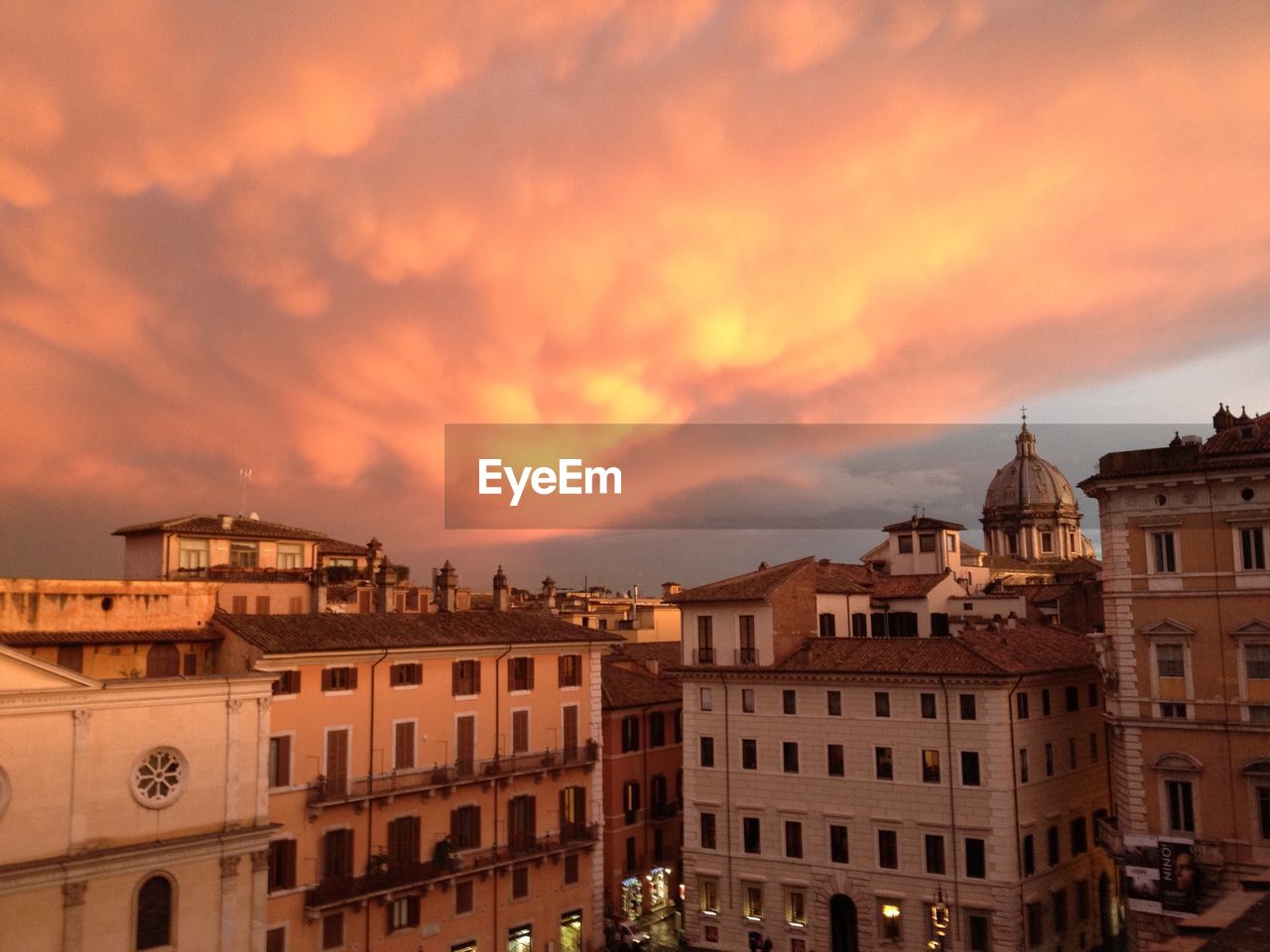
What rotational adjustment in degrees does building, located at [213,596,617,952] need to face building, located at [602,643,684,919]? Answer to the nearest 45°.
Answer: approximately 90° to its left

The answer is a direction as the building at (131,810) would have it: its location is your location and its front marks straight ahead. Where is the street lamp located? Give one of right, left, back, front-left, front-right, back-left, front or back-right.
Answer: front-left

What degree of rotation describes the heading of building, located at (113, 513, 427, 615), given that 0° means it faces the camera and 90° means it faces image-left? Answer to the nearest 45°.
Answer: approximately 0°

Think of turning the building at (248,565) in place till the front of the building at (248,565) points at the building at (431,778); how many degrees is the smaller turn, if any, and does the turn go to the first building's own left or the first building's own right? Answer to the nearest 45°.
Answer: approximately 45° to the first building's own left

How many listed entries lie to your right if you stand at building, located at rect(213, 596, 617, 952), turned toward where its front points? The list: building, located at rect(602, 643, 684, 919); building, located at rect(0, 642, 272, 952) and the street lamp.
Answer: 1

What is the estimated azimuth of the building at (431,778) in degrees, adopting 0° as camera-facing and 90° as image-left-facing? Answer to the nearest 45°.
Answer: approximately 315°

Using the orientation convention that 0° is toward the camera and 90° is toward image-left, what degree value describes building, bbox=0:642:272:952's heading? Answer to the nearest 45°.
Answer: approximately 315°
